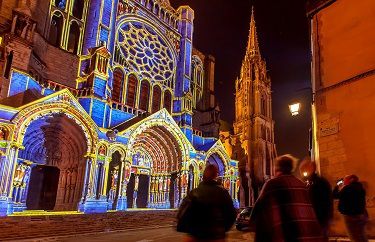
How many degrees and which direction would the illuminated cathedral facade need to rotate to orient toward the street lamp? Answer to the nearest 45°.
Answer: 0° — it already faces it

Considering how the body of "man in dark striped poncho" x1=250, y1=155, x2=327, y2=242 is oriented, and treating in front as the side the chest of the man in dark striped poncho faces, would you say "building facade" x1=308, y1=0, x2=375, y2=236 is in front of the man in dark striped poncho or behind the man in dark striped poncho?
in front

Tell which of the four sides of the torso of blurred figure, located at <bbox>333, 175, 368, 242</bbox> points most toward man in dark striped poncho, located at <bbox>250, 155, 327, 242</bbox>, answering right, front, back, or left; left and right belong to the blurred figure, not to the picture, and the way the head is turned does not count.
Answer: left

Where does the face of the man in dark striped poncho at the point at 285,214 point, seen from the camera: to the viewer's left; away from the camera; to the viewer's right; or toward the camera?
away from the camera

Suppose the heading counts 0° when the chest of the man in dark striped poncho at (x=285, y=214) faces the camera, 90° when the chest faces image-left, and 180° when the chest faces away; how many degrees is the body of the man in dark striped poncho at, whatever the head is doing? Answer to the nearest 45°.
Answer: approximately 180°

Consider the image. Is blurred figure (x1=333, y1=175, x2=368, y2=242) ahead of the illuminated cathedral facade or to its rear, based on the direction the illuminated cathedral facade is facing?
ahead

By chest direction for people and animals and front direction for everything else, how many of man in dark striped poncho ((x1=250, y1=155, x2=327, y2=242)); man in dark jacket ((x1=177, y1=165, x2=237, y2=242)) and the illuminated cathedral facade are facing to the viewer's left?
0

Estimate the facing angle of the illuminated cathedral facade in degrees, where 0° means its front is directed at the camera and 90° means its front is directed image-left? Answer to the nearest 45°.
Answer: approximately 315°

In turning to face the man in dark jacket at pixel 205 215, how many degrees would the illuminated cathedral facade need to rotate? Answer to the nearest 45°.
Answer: approximately 45° to its right

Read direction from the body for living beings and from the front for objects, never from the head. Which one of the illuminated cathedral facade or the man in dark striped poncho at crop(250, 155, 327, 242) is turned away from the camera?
the man in dark striped poncho

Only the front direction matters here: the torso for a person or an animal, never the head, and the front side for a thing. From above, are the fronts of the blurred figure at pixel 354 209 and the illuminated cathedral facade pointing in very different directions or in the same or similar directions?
very different directions

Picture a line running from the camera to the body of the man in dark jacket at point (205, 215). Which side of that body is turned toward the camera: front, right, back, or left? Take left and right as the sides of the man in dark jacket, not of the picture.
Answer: back
